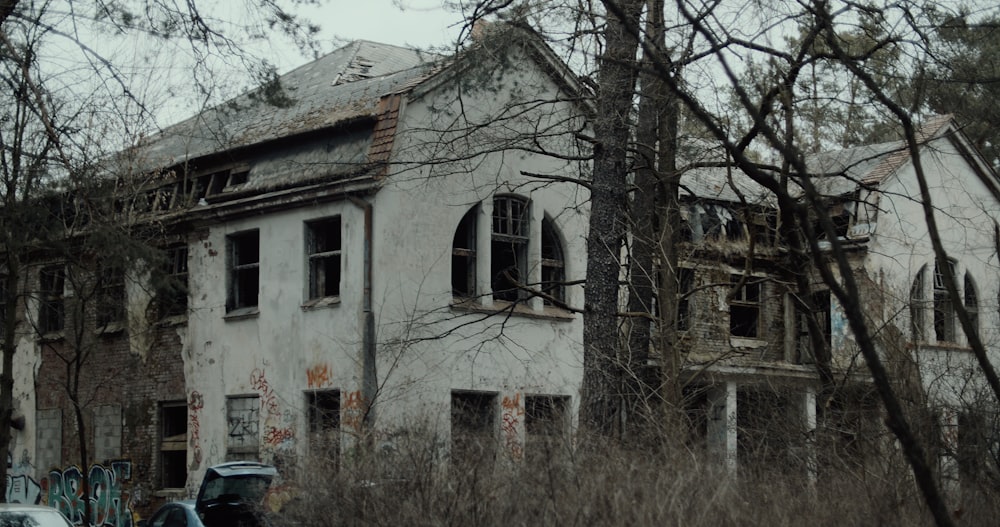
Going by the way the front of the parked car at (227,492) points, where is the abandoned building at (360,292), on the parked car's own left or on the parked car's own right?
on the parked car's own right

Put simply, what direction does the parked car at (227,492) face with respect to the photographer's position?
facing away from the viewer and to the left of the viewer

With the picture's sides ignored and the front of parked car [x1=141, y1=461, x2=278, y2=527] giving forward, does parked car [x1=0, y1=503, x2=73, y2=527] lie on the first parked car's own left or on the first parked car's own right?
on the first parked car's own left

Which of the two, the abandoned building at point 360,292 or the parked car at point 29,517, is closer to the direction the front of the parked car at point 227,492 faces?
the abandoned building
